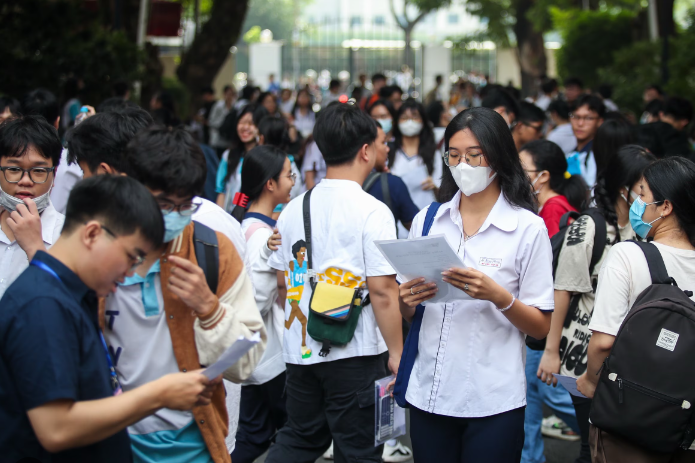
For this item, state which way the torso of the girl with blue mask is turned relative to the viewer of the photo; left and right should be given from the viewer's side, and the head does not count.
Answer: facing away from the viewer and to the left of the viewer

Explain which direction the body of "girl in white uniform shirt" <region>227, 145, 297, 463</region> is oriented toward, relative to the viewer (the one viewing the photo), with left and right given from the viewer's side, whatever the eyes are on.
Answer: facing to the right of the viewer

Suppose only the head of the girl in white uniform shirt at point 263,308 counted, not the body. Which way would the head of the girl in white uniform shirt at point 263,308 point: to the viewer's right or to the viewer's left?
to the viewer's right

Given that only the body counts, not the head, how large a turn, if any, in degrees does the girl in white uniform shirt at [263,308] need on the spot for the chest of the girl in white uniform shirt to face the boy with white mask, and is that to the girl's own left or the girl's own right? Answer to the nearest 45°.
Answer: approximately 135° to the girl's own right

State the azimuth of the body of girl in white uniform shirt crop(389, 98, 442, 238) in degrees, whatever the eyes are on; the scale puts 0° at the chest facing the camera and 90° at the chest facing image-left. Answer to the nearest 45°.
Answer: approximately 0°
